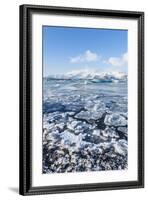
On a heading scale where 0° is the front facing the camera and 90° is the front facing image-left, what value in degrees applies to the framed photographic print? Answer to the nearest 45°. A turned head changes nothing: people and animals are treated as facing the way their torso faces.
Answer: approximately 315°
